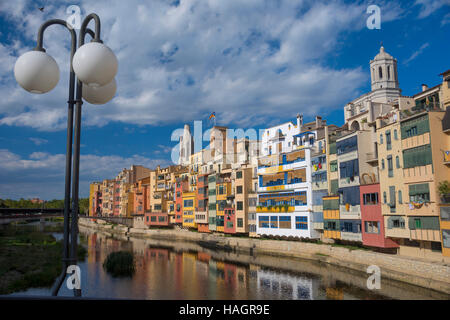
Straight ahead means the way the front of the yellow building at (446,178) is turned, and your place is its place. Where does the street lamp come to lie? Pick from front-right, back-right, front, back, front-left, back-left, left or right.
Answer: front-left

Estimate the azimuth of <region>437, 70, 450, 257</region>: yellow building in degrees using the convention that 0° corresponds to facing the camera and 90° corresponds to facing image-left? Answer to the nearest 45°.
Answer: approximately 45°

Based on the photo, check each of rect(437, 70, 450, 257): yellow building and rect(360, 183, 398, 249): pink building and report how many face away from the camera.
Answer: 0

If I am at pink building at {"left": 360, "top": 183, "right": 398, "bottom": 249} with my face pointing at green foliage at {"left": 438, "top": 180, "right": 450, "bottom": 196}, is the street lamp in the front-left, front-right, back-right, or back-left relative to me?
front-right

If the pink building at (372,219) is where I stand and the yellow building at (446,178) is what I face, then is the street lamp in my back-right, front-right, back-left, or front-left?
front-right

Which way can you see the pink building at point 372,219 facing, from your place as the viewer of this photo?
facing the viewer and to the left of the viewer

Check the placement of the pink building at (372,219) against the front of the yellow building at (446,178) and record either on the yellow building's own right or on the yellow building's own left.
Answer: on the yellow building's own right

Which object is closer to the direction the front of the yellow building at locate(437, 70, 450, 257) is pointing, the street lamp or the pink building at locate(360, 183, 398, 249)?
the street lamp

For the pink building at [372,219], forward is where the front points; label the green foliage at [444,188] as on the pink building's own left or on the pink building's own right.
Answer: on the pink building's own left

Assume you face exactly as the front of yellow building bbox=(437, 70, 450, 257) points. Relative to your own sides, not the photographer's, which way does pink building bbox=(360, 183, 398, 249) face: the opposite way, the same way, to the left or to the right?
the same way

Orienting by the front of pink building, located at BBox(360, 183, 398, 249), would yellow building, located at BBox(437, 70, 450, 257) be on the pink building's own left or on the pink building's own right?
on the pink building's own left

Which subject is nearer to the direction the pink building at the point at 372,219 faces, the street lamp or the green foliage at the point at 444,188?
the street lamp
